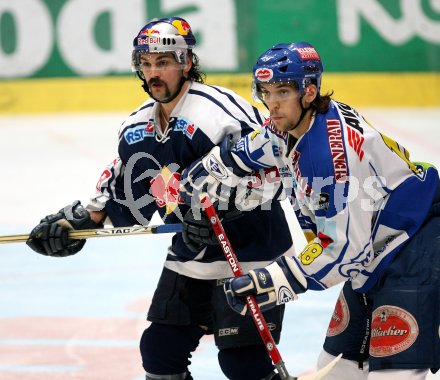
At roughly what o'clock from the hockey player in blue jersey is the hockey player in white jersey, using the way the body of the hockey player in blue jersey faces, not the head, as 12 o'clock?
The hockey player in white jersey is roughly at 9 o'clock from the hockey player in blue jersey.

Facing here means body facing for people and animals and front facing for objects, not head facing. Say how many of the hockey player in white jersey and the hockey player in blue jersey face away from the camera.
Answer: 0

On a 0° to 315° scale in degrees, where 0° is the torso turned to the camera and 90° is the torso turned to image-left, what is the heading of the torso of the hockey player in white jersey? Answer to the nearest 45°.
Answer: approximately 45°

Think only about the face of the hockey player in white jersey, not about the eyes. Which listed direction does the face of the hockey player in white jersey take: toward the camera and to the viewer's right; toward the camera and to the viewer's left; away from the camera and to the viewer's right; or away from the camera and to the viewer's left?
toward the camera and to the viewer's left
